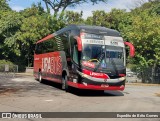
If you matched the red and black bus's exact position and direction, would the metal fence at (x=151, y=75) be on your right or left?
on your left

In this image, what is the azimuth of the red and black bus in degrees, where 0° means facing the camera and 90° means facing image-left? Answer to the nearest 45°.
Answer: approximately 315°
